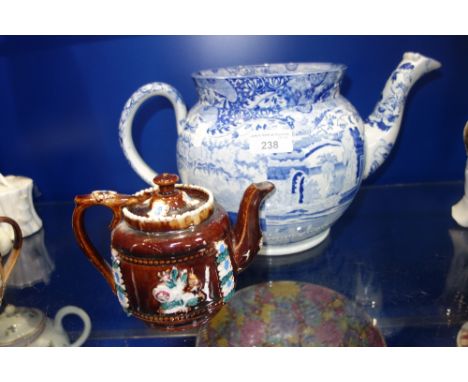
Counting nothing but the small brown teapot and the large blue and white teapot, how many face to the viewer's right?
2

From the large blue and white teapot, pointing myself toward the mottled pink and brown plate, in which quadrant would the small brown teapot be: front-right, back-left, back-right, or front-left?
front-right

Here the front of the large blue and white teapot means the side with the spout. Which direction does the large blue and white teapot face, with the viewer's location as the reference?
facing to the right of the viewer

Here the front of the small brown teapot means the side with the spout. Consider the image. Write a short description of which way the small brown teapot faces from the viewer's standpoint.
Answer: facing to the right of the viewer
